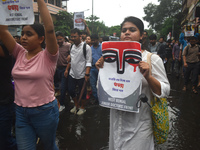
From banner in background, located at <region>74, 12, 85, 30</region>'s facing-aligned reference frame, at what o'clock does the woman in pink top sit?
The woman in pink top is roughly at 12 o'clock from the banner in background.

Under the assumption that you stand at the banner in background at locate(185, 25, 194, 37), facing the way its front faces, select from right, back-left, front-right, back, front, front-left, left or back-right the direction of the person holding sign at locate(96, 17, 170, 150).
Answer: front

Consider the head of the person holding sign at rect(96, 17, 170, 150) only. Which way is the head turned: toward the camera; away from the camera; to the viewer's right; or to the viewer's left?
toward the camera

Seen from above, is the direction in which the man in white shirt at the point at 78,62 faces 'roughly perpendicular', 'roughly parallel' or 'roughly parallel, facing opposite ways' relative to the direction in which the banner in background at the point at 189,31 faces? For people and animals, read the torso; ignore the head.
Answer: roughly parallel

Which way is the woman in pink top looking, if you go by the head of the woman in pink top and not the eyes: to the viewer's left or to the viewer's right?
to the viewer's left

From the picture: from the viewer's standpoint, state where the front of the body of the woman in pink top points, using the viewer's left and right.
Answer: facing the viewer and to the left of the viewer

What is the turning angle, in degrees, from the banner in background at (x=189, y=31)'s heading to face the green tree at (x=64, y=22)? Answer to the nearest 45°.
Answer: approximately 135° to its right

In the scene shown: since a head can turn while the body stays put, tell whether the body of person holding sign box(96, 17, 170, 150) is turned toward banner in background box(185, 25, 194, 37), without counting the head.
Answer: no

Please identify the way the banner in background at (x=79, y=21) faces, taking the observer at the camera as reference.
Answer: facing the viewer

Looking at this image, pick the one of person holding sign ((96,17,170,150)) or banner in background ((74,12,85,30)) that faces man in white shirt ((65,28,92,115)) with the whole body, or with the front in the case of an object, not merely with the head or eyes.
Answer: the banner in background

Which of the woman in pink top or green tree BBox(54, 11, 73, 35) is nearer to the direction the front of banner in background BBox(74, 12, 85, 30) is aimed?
the woman in pink top

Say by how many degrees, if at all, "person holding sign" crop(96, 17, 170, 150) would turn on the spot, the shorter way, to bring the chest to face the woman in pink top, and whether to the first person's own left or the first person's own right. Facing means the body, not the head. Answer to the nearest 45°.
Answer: approximately 45° to the first person's own right

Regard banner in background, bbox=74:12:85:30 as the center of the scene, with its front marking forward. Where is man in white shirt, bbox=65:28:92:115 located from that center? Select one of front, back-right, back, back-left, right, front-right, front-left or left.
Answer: front

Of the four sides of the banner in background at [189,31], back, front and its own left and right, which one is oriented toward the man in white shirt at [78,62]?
front

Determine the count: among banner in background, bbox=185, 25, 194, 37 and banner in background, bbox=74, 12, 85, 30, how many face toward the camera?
2

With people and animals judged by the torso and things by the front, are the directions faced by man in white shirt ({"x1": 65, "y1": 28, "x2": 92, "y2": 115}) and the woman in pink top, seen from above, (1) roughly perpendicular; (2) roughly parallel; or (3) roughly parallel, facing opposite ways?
roughly parallel

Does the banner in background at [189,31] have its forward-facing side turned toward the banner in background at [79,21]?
no

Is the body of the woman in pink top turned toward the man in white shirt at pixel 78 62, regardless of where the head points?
no

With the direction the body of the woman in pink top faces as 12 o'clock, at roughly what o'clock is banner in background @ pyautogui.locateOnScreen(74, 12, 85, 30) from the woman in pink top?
The banner in background is roughly at 5 o'clock from the woman in pink top.

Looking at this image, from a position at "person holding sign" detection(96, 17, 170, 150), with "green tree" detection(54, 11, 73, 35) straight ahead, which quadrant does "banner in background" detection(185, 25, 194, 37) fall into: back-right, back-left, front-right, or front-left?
front-right
